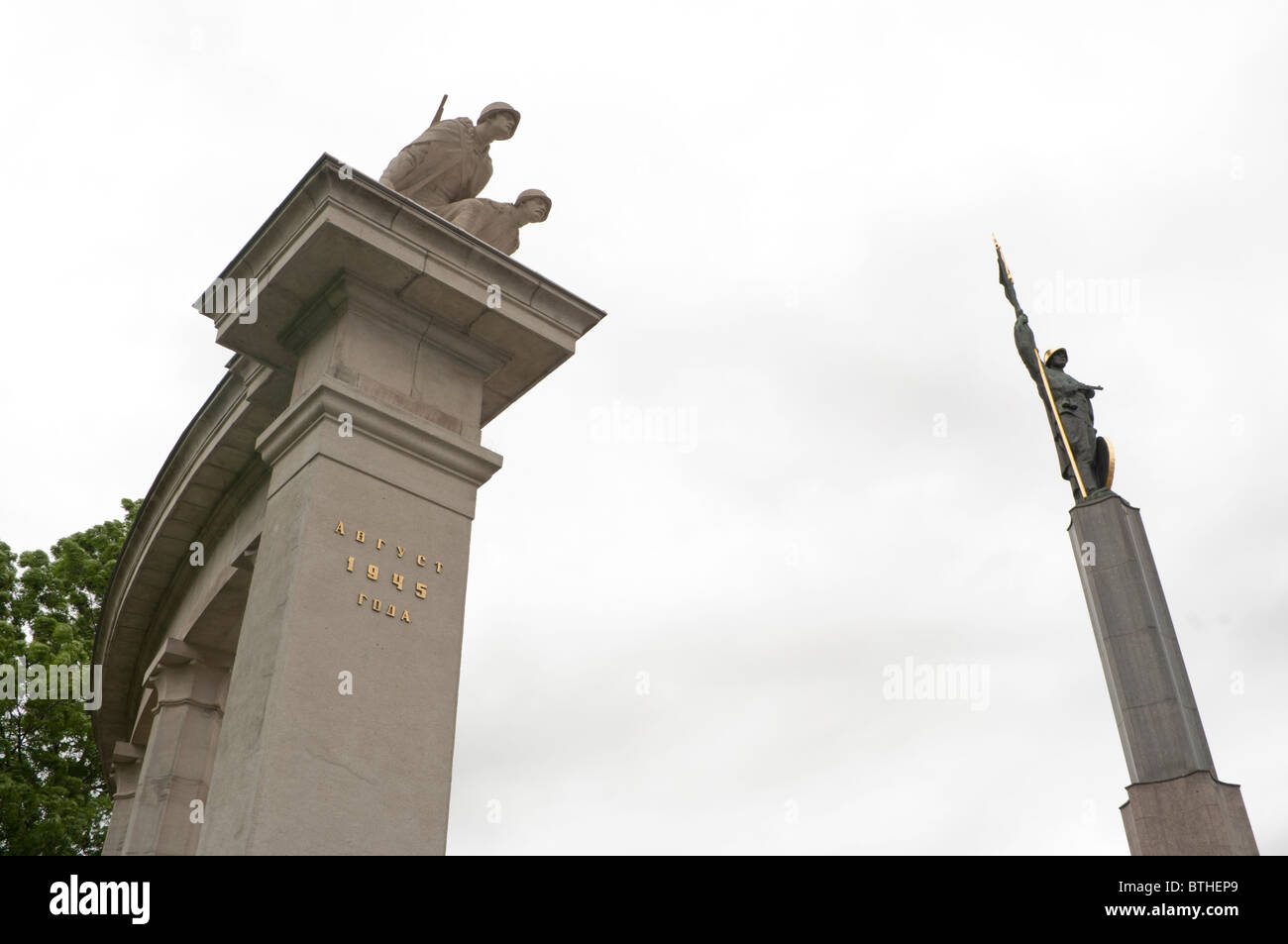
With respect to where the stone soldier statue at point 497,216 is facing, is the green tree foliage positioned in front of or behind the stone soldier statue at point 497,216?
behind

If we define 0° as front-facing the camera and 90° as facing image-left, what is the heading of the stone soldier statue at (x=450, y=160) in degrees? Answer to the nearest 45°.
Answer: approximately 315°

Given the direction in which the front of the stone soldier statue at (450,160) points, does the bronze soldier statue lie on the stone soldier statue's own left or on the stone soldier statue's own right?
on the stone soldier statue's own left

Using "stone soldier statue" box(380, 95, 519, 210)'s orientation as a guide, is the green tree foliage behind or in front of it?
behind
